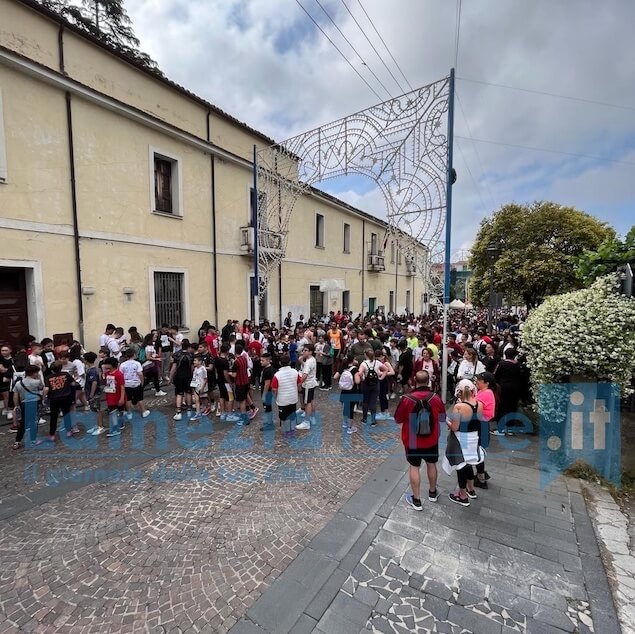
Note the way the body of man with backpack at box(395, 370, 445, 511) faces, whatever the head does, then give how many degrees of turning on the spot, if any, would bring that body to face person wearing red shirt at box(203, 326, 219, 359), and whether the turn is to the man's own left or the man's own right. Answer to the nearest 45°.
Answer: approximately 45° to the man's own left

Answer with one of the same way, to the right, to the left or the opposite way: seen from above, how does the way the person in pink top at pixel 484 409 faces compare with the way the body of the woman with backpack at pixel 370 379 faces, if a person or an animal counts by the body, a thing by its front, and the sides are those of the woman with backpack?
to the left

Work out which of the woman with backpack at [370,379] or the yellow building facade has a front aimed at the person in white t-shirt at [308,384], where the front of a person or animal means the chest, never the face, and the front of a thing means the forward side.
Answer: the yellow building facade

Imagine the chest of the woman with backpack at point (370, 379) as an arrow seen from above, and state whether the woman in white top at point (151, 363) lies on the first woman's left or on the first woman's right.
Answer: on the first woman's left

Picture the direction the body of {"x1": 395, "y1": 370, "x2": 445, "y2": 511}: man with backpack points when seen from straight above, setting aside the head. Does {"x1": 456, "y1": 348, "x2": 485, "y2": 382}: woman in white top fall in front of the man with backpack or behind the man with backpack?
in front

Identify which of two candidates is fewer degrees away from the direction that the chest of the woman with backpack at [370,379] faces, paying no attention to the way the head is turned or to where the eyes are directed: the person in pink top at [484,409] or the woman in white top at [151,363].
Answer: the woman in white top

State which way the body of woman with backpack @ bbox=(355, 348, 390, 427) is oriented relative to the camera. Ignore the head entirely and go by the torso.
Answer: away from the camera

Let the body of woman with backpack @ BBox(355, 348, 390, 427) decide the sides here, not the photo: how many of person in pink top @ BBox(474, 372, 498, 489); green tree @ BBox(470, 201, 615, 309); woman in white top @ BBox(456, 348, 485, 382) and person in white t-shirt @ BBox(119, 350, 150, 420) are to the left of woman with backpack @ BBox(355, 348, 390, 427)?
1

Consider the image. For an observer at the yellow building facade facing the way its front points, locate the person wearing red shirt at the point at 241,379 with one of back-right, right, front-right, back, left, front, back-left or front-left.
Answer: front

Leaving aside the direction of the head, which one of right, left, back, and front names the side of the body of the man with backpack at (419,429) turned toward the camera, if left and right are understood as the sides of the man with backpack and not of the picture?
back

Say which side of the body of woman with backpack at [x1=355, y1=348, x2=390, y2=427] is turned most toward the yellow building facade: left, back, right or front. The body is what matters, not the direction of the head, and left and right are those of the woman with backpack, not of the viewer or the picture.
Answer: left

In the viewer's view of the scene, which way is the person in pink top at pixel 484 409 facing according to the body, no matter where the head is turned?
to the viewer's left

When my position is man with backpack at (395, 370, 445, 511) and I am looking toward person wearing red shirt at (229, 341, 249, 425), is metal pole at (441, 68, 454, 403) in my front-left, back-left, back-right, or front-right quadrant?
front-right

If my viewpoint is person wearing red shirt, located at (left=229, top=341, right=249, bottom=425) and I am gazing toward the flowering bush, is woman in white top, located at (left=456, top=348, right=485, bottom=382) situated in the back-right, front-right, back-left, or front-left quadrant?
front-left
